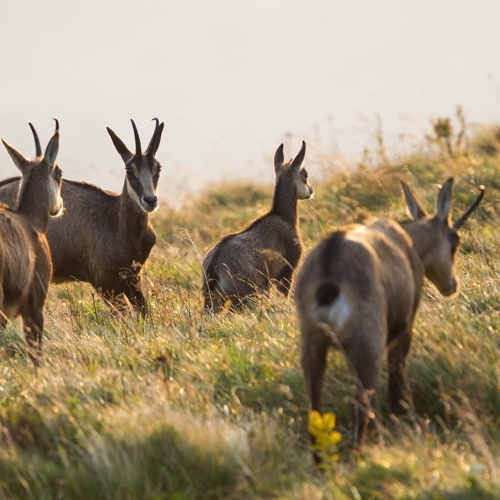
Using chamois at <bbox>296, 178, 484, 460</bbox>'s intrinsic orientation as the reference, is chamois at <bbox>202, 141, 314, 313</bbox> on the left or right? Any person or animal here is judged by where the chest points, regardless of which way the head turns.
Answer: on its left

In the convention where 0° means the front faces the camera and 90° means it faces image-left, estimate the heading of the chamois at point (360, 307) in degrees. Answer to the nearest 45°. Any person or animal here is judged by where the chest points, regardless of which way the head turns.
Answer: approximately 225°

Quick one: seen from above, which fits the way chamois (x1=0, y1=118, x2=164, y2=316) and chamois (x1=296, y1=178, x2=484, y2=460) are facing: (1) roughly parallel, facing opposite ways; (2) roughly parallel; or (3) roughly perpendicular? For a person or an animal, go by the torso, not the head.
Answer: roughly perpendicular

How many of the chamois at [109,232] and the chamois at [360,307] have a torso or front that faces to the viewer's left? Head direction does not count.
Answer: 0

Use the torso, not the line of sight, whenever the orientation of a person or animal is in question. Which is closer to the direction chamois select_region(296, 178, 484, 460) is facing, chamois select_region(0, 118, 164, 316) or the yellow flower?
the chamois

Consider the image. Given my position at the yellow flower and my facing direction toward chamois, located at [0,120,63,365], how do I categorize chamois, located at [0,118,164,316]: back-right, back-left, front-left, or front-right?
front-right

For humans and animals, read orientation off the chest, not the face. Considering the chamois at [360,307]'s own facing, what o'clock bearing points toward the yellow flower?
The yellow flower is roughly at 5 o'clock from the chamois.

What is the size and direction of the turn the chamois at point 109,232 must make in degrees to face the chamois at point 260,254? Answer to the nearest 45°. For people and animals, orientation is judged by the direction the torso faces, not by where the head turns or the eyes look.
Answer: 0° — it already faces it

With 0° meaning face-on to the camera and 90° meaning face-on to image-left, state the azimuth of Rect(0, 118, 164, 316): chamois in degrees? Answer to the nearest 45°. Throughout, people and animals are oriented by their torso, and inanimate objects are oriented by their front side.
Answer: approximately 315°

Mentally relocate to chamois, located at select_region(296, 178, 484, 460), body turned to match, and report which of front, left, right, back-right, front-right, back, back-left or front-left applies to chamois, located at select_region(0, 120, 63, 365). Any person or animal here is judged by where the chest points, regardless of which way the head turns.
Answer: left

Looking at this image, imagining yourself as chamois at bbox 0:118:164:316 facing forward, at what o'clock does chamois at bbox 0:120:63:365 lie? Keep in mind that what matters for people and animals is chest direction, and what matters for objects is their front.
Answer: chamois at bbox 0:120:63:365 is roughly at 2 o'clock from chamois at bbox 0:118:164:316.

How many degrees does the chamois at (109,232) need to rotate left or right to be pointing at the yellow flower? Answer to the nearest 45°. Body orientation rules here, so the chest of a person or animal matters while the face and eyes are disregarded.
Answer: approximately 45° to its right
